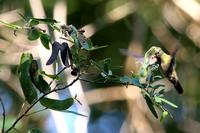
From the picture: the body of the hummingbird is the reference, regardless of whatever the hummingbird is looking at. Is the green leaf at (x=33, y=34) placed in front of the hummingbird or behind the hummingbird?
in front

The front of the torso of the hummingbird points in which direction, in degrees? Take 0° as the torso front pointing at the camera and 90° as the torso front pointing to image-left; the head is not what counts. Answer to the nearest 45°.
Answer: approximately 90°

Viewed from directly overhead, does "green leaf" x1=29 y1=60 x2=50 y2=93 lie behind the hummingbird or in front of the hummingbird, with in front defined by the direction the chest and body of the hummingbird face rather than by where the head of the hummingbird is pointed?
in front
